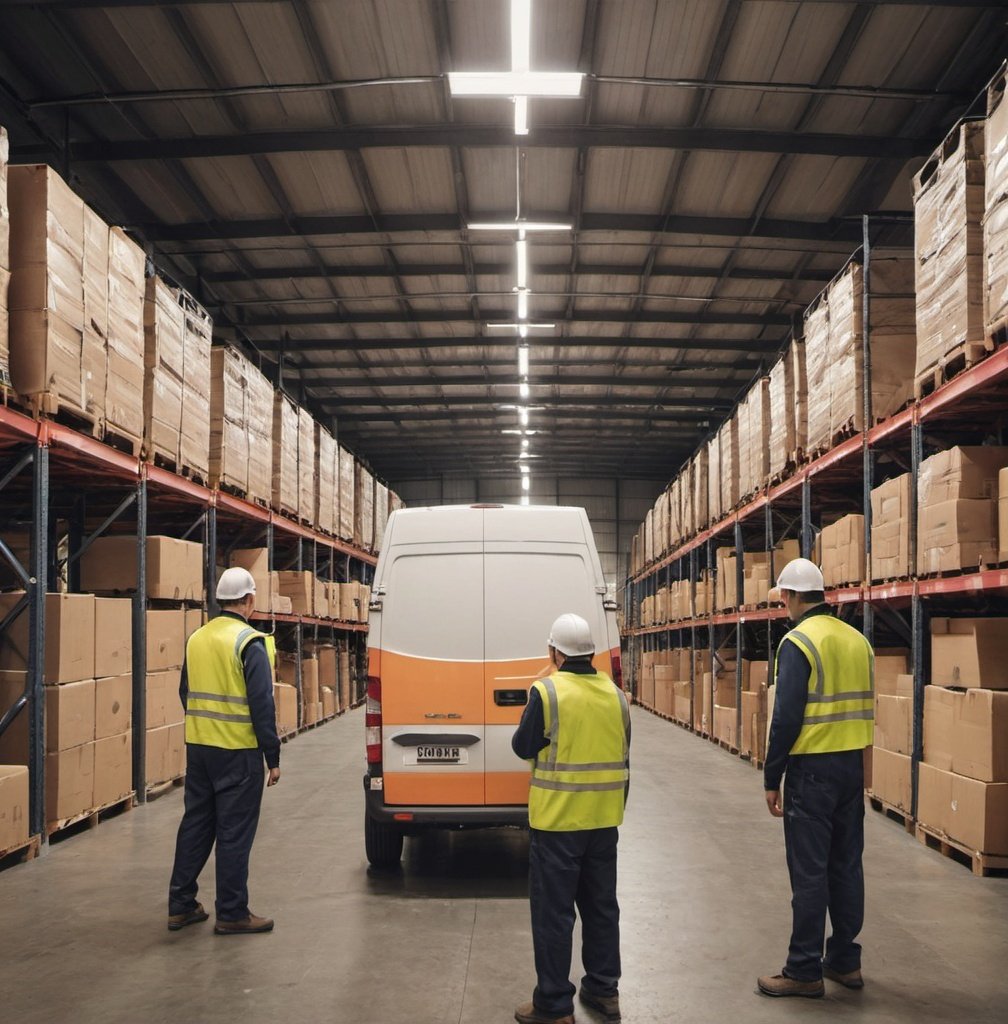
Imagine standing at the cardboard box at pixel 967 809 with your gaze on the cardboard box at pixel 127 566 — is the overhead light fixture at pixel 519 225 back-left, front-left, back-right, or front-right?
front-right

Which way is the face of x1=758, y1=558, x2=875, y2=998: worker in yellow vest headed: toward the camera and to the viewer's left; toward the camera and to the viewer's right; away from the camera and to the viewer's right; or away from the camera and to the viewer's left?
away from the camera and to the viewer's left

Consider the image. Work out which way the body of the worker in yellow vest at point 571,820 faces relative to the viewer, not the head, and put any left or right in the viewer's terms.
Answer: facing away from the viewer and to the left of the viewer

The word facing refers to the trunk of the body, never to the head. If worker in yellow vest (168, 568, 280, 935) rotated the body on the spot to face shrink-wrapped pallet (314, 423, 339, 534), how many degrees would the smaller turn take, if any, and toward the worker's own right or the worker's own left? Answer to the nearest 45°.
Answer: approximately 45° to the worker's own left

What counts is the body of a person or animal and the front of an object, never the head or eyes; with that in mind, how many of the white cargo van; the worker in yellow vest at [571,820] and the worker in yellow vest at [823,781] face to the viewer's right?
0

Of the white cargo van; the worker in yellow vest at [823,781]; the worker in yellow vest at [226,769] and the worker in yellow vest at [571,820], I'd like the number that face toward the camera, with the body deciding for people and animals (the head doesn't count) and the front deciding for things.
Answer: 0

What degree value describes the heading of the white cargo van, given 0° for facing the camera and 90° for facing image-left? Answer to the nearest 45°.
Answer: approximately 180°

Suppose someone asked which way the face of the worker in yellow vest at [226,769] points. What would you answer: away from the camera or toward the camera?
away from the camera

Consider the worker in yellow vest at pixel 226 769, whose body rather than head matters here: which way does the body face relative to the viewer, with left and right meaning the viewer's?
facing away from the viewer and to the right of the viewer

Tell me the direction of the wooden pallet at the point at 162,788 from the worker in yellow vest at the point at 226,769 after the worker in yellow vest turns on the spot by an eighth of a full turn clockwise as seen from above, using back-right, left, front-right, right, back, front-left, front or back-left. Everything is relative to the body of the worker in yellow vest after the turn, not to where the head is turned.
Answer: left

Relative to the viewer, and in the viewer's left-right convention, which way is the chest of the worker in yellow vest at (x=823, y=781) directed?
facing away from the viewer and to the left of the viewer
